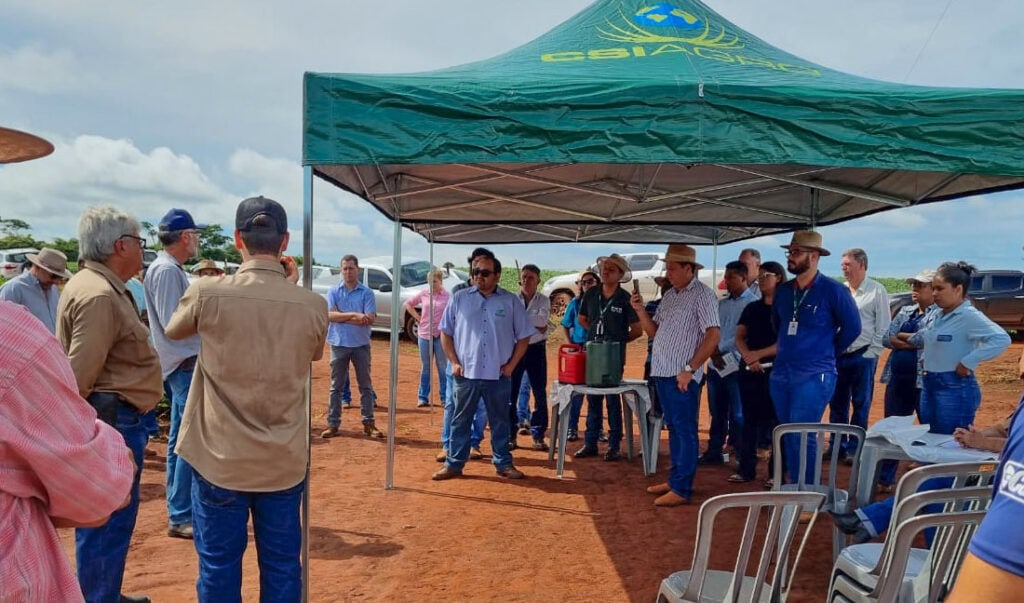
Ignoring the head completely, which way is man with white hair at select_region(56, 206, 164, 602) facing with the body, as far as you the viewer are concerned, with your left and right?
facing to the right of the viewer

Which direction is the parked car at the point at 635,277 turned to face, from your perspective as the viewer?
facing to the left of the viewer

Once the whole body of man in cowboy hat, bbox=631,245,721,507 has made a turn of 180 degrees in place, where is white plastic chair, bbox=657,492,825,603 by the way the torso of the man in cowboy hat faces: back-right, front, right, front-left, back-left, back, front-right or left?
right

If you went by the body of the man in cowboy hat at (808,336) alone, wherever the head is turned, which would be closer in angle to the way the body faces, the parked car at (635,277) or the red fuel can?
the red fuel can

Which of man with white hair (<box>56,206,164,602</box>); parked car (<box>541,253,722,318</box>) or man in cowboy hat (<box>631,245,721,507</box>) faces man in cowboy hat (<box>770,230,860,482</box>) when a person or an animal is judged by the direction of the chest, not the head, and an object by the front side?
the man with white hair

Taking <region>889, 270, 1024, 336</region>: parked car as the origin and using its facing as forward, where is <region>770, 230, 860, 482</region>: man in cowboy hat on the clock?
The man in cowboy hat is roughly at 9 o'clock from the parked car.

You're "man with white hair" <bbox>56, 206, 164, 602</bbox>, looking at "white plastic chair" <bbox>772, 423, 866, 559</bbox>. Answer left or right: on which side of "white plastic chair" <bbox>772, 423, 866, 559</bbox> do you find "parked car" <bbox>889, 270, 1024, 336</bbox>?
left

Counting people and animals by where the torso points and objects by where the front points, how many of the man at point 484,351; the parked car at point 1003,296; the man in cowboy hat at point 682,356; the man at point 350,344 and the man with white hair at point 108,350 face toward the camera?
2

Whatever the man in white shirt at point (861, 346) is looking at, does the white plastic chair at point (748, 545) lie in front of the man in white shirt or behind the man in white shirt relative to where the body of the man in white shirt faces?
in front

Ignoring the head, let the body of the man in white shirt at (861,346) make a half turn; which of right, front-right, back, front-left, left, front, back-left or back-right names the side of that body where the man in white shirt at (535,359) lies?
back-left

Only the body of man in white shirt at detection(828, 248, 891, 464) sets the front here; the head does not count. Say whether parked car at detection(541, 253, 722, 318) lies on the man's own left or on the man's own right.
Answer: on the man's own right

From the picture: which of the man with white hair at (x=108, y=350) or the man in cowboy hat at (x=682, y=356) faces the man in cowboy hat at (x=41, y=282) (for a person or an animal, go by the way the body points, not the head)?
the man in cowboy hat at (x=682, y=356)
